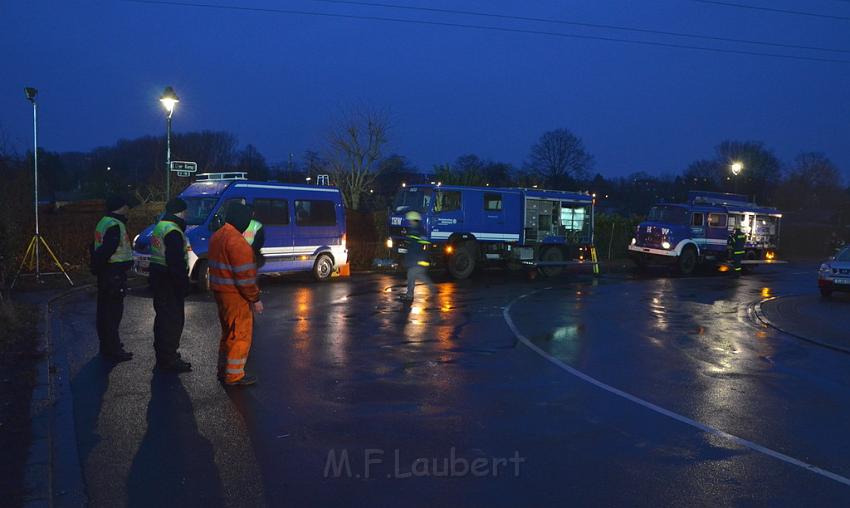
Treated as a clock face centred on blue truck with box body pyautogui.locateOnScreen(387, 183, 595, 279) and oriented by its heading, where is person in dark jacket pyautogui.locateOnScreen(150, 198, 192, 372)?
The person in dark jacket is roughly at 11 o'clock from the blue truck with box body.

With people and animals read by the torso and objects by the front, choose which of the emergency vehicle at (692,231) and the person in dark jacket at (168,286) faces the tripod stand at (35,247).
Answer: the emergency vehicle

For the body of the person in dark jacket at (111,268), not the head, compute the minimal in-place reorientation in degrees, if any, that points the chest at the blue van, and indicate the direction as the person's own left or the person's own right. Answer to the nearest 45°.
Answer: approximately 45° to the person's own left

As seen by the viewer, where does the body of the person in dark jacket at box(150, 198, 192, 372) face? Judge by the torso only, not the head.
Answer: to the viewer's right

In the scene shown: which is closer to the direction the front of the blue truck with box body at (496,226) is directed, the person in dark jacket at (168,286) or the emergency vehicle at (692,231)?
the person in dark jacket

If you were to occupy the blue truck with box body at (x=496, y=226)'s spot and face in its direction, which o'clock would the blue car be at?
The blue car is roughly at 8 o'clock from the blue truck with box body.

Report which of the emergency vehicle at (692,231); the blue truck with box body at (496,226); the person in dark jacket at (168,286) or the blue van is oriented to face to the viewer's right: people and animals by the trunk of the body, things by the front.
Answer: the person in dark jacket

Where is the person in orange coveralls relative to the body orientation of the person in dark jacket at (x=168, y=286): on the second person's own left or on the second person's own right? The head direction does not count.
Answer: on the second person's own right

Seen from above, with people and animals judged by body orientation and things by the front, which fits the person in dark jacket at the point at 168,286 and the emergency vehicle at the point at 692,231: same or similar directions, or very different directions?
very different directions

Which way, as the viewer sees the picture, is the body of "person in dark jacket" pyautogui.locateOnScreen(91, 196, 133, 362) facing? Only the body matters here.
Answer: to the viewer's right

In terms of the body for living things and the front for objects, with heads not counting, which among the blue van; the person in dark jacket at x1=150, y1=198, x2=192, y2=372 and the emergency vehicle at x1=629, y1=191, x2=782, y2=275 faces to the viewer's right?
the person in dark jacket

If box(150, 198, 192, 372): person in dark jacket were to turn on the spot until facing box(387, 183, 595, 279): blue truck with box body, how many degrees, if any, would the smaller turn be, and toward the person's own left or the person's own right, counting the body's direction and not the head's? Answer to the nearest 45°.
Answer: approximately 45° to the person's own left
